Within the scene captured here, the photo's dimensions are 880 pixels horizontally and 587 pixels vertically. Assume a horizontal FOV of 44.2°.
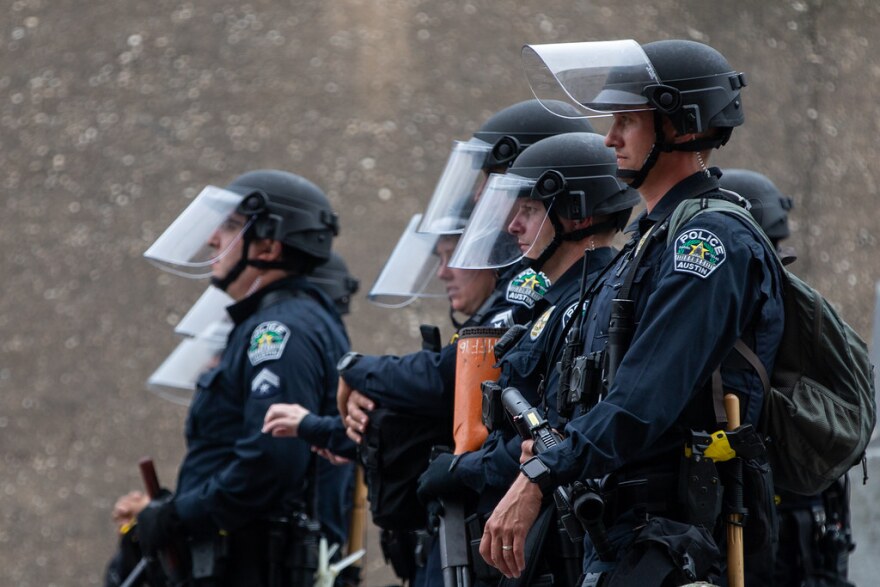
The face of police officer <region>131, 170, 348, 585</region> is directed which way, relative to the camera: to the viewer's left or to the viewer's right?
to the viewer's left

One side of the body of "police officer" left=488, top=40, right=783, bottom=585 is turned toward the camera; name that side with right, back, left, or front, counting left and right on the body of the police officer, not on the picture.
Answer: left

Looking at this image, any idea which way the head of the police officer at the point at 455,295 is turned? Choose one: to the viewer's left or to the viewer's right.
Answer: to the viewer's left

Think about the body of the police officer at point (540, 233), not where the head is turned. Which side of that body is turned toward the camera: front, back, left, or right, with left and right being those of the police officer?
left

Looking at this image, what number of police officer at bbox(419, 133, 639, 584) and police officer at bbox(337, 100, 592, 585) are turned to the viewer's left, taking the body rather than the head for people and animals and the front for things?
2

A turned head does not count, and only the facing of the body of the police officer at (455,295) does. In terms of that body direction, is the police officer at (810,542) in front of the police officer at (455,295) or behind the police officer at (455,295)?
behind

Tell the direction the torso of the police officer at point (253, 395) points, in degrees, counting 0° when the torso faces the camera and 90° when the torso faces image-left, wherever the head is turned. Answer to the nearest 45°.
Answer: approximately 90°

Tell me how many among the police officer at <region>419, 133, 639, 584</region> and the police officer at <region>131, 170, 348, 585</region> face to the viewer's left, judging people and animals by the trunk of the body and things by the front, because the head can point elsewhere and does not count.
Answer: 2

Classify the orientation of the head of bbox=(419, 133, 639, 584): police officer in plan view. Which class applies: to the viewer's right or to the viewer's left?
to the viewer's left

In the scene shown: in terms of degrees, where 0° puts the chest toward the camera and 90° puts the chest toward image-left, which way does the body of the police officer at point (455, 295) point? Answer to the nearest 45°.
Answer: approximately 90°
